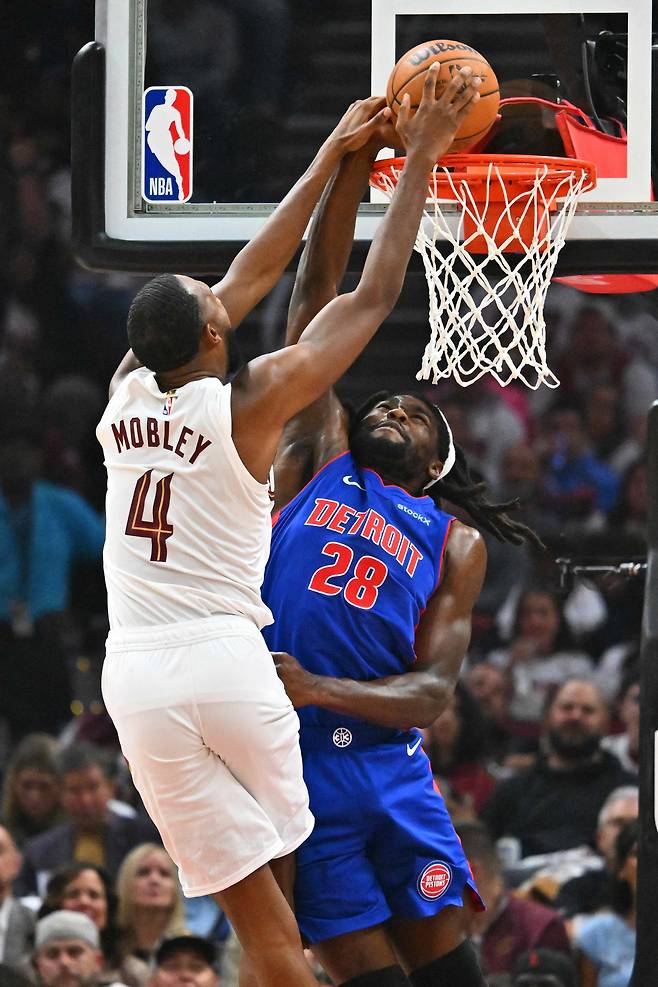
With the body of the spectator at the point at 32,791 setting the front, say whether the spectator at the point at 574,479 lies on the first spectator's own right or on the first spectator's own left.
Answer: on the first spectator's own left

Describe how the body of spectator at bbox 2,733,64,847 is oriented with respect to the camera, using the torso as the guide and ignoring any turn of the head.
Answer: toward the camera

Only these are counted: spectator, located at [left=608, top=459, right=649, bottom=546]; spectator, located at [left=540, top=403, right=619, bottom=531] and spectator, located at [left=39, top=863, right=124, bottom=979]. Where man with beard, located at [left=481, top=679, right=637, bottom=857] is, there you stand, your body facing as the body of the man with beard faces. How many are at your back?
2

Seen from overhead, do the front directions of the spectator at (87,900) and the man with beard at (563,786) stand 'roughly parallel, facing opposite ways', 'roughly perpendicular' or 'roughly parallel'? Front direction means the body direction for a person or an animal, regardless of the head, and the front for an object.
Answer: roughly parallel

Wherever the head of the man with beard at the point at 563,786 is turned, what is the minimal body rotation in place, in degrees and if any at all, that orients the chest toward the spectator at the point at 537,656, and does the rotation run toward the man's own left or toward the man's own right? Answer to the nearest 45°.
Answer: approximately 180°

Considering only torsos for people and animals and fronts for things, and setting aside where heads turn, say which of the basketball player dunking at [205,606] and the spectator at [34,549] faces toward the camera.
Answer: the spectator

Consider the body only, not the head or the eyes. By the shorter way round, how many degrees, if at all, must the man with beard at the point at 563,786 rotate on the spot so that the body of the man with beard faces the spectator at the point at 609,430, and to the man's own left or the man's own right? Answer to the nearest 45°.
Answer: approximately 180°

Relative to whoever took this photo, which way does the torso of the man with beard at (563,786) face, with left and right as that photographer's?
facing the viewer

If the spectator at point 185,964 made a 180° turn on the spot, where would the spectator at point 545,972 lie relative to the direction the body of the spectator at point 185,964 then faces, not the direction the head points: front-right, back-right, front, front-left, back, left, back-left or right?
right

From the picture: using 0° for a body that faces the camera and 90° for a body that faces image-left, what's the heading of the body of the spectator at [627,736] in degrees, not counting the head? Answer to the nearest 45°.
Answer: approximately 0°

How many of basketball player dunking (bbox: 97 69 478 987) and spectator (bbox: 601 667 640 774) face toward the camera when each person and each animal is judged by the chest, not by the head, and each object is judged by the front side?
1

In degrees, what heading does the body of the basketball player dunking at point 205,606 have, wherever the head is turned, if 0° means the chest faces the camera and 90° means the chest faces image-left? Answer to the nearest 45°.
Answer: approximately 225°

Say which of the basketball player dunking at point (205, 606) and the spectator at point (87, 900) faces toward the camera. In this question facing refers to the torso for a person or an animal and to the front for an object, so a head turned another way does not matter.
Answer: the spectator

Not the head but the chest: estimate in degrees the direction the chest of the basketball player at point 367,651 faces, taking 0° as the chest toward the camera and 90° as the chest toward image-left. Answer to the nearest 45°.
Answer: approximately 45°

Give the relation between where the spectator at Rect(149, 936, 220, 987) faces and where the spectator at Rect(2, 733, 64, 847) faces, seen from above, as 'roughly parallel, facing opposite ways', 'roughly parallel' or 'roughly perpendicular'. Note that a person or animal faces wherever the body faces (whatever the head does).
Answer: roughly parallel

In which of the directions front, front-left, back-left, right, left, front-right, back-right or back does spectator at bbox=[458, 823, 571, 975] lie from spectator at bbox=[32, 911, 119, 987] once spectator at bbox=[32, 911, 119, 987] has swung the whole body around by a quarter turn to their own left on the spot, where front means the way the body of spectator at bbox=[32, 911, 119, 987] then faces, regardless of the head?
front
